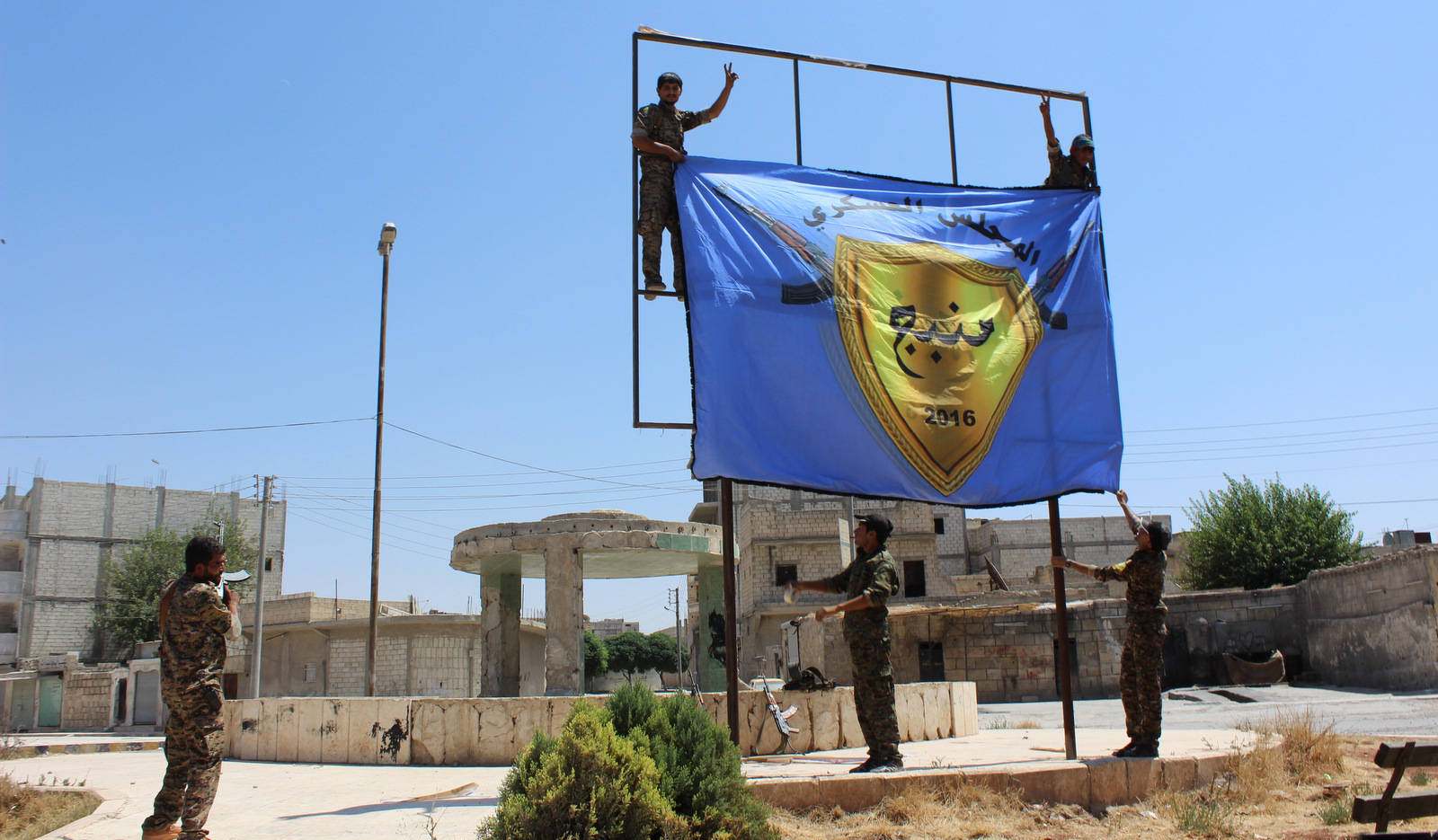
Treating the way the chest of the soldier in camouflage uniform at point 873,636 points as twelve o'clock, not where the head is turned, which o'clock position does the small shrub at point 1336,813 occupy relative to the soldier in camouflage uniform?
The small shrub is roughly at 6 o'clock from the soldier in camouflage uniform.

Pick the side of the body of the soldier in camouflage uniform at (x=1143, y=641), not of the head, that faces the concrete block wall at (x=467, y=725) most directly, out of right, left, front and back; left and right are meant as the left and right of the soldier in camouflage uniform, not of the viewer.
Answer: front

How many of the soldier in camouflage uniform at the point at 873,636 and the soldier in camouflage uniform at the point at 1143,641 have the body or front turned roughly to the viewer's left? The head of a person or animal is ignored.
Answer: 2

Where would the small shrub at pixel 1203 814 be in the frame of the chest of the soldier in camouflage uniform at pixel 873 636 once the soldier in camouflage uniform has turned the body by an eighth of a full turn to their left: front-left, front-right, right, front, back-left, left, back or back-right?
back-left

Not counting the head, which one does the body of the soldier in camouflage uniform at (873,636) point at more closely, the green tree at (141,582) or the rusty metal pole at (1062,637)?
the green tree

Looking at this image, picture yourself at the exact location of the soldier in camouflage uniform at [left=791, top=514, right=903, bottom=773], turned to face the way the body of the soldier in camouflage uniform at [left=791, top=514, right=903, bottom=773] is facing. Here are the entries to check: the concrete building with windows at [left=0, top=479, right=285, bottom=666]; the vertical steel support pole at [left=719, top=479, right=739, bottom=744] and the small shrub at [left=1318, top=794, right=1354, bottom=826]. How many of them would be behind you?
1

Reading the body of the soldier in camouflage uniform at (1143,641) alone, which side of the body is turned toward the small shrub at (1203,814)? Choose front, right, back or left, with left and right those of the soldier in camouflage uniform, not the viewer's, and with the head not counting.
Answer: left

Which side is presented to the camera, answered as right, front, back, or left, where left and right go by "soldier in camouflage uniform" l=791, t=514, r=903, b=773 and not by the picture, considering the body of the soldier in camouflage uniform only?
left

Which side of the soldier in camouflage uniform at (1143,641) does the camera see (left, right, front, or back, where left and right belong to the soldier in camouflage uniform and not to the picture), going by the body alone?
left

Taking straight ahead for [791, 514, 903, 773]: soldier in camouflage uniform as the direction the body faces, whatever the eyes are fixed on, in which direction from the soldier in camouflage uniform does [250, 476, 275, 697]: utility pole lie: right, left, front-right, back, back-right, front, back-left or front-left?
front-right
